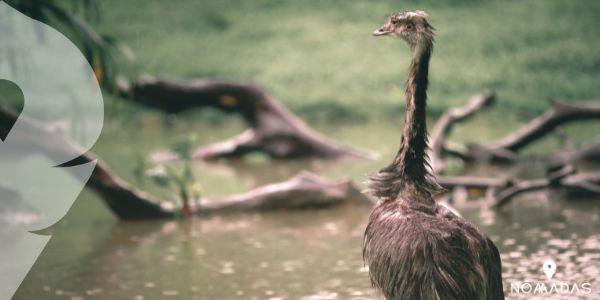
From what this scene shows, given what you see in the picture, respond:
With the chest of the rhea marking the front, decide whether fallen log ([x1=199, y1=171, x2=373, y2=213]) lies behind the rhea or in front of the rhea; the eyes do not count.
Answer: in front

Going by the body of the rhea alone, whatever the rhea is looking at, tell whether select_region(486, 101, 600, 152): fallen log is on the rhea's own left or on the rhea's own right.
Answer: on the rhea's own right

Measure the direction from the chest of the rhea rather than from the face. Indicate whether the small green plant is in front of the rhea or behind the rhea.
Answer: in front

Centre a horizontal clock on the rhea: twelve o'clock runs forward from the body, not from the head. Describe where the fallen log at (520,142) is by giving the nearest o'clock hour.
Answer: The fallen log is roughly at 2 o'clock from the rhea.

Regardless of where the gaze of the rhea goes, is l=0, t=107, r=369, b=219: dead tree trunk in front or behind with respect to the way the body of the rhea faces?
in front

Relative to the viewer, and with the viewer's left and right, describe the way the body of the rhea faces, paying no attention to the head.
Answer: facing away from the viewer and to the left of the viewer
